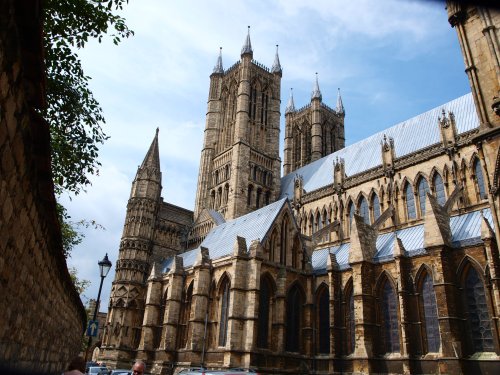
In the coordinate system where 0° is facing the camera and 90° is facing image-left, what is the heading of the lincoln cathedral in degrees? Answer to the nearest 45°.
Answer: approximately 135°

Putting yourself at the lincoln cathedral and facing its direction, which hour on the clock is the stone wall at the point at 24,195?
The stone wall is roughly at 8 o'clock from the lincoln cathedral.
